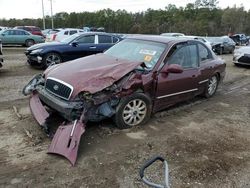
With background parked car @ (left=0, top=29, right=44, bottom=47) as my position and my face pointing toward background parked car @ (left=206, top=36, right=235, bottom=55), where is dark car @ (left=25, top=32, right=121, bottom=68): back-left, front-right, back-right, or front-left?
front-right

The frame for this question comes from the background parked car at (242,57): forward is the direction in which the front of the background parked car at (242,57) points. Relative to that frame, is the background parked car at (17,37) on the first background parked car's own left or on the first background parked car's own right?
on the first background parked car's own right

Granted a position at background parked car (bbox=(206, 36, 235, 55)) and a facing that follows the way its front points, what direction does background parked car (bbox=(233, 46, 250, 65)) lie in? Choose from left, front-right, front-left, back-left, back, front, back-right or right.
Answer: front-left

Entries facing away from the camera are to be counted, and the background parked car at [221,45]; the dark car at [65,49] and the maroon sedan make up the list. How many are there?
0

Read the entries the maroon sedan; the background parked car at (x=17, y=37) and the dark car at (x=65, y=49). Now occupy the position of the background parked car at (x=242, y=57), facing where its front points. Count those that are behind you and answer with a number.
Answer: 0

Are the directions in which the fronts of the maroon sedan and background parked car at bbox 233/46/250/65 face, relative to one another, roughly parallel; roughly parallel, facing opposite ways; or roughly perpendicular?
roughly parallel

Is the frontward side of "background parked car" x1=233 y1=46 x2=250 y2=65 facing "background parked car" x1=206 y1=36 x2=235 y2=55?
no

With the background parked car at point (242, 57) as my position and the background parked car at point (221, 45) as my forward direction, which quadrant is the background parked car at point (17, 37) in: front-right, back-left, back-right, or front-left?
front-left

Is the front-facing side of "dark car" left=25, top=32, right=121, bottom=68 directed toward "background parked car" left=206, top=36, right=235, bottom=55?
no

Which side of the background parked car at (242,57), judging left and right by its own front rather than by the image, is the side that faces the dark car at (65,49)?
front

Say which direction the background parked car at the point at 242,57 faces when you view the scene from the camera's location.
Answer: facing the viewer and to the left of the viewer

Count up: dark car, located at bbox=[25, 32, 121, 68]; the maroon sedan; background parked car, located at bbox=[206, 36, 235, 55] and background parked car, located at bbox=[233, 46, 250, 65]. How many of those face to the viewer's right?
0

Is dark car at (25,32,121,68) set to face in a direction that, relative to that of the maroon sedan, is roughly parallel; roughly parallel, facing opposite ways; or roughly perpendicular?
roughly parallel

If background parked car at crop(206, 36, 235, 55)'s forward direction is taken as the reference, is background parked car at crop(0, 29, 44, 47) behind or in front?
in front

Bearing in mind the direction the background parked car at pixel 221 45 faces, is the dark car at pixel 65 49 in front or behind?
in front
